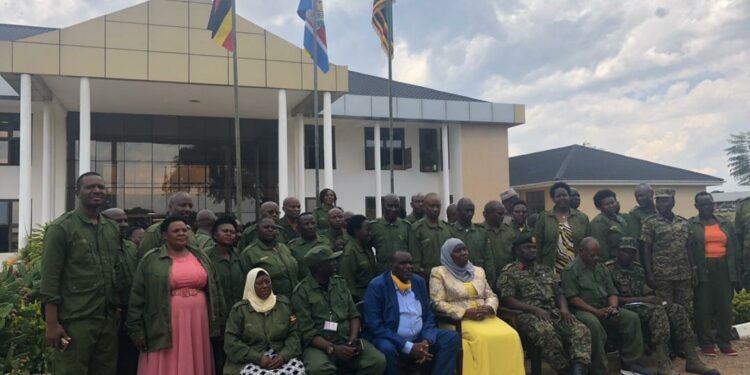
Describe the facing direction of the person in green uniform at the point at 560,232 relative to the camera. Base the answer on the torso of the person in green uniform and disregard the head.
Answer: toward the camera

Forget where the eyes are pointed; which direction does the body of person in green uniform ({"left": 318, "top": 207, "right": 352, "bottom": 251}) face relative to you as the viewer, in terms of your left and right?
facing the viewer

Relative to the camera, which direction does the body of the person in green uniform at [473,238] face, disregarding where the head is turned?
toward the camera

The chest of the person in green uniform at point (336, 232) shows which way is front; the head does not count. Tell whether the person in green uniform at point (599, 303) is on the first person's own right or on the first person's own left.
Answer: on the first person's own left

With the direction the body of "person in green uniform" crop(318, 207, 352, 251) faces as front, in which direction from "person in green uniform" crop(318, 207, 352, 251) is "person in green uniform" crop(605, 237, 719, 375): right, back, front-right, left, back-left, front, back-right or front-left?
left

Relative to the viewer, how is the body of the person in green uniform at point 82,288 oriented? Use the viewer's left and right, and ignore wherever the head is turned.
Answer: facing the viewer and to the right of the viewer

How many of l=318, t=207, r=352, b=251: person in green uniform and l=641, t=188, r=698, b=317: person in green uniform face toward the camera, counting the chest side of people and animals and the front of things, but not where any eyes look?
2
